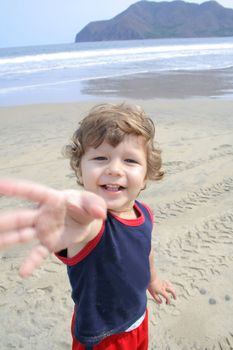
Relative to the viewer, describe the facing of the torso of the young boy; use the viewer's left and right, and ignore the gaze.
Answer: facing the viewer and to the right of the viewer
